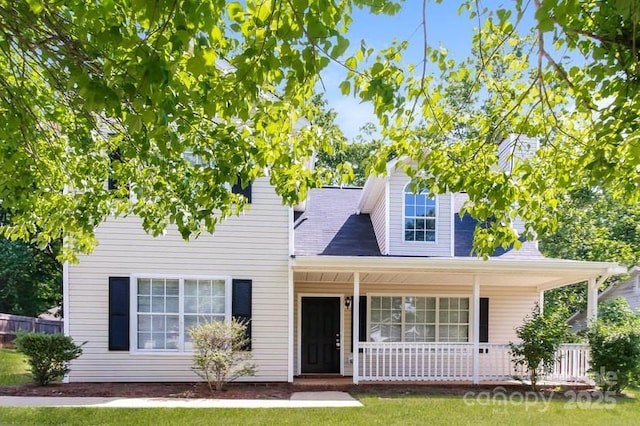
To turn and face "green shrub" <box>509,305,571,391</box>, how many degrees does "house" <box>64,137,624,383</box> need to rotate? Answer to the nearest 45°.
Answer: approximately 90° to its left

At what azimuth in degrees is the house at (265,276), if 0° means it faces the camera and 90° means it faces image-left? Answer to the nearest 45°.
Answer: approximately 0°

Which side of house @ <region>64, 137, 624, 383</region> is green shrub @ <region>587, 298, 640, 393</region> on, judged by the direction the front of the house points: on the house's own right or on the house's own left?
on the house's own left

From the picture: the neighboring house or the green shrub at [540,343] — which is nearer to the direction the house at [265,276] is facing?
the green shrub

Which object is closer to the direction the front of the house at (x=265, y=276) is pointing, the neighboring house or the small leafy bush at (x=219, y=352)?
the small leafy bush
